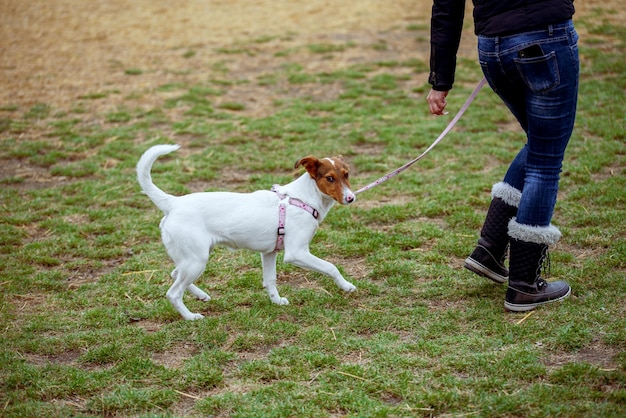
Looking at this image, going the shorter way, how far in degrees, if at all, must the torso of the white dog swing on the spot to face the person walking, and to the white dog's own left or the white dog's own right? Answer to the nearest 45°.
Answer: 0° — it already faces them

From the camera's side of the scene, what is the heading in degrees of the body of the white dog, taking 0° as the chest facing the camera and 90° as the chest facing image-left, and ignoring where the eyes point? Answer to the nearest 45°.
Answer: approximately 270°

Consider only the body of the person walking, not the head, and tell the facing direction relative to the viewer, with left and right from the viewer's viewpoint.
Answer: facing away from the viewer and to the right of the viewer

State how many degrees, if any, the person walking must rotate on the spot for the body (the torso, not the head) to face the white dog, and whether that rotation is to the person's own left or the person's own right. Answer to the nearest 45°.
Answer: approximately 135° to the person's own left
